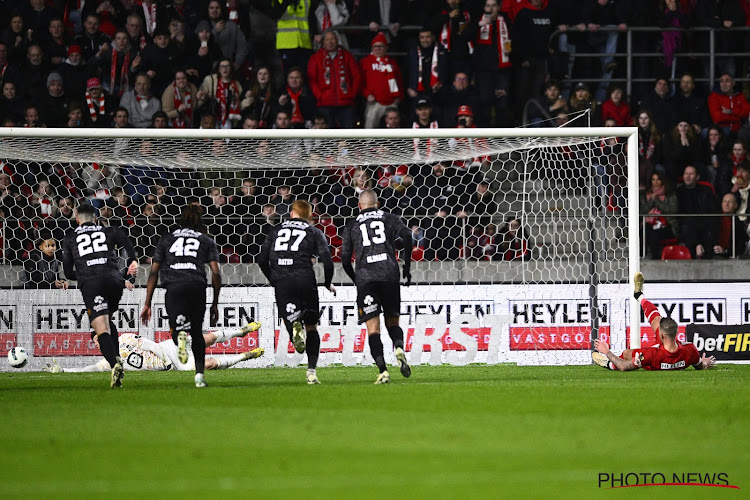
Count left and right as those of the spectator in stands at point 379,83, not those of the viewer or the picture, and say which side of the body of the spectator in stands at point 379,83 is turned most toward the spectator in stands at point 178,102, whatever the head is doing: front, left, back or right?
right

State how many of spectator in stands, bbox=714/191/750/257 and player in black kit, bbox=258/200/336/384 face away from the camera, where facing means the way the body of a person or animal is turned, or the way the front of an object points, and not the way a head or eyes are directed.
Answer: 1

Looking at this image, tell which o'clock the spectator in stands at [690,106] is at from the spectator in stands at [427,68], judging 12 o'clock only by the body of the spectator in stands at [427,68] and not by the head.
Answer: the spectator in stands at [690,106] is roughly at 9 o'clock from the spectator in stands at [427,68].

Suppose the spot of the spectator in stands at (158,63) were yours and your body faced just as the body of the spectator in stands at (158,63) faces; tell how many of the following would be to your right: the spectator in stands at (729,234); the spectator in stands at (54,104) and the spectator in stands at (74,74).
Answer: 2

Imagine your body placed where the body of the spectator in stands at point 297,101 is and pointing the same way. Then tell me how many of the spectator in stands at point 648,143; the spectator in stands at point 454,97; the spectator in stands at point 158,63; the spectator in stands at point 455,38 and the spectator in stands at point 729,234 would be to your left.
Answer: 4

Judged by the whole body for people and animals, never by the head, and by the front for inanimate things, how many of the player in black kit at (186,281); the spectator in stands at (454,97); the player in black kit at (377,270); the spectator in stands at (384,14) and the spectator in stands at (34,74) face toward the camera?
3

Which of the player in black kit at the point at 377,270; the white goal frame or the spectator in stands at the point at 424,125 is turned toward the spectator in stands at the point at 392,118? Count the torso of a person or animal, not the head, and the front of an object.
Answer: the player in black kit

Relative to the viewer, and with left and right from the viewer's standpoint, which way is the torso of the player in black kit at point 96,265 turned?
facing away from the viewer
